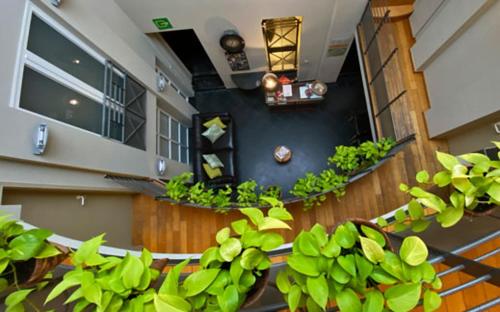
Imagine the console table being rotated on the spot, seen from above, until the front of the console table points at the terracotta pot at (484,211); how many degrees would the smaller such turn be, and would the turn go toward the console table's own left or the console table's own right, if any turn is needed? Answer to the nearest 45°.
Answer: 0° — it already faces it

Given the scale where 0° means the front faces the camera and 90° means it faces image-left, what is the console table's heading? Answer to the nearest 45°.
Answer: approximately 0°

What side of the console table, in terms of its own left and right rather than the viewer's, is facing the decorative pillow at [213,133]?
right

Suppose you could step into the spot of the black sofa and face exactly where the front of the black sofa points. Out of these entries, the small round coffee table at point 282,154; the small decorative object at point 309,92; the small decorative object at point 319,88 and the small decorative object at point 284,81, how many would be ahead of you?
4

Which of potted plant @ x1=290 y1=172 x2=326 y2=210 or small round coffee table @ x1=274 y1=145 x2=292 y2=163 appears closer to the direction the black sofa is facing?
the small round coffee table

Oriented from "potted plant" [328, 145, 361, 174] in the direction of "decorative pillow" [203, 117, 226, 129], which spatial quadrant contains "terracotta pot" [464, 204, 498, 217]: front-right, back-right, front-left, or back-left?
back-left

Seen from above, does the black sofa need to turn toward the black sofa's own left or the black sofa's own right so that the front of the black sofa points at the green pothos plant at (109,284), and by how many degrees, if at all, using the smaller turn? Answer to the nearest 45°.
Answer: approximately 90° to the black sofa's own right

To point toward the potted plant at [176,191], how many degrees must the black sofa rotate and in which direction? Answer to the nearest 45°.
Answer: approximately 90° to its right

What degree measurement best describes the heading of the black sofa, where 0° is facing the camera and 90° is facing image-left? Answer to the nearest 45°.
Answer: approximately 270°

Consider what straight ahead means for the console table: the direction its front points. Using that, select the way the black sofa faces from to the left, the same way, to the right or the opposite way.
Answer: to the left

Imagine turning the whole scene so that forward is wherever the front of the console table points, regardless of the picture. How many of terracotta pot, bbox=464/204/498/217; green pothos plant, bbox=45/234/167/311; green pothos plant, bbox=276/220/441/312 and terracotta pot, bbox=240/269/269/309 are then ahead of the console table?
4

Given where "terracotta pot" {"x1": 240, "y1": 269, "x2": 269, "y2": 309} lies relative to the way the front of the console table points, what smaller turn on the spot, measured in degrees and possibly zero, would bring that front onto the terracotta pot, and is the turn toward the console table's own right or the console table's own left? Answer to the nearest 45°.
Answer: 0° — it already faces it

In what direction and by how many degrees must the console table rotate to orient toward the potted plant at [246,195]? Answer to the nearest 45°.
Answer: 0° — it already faces it
